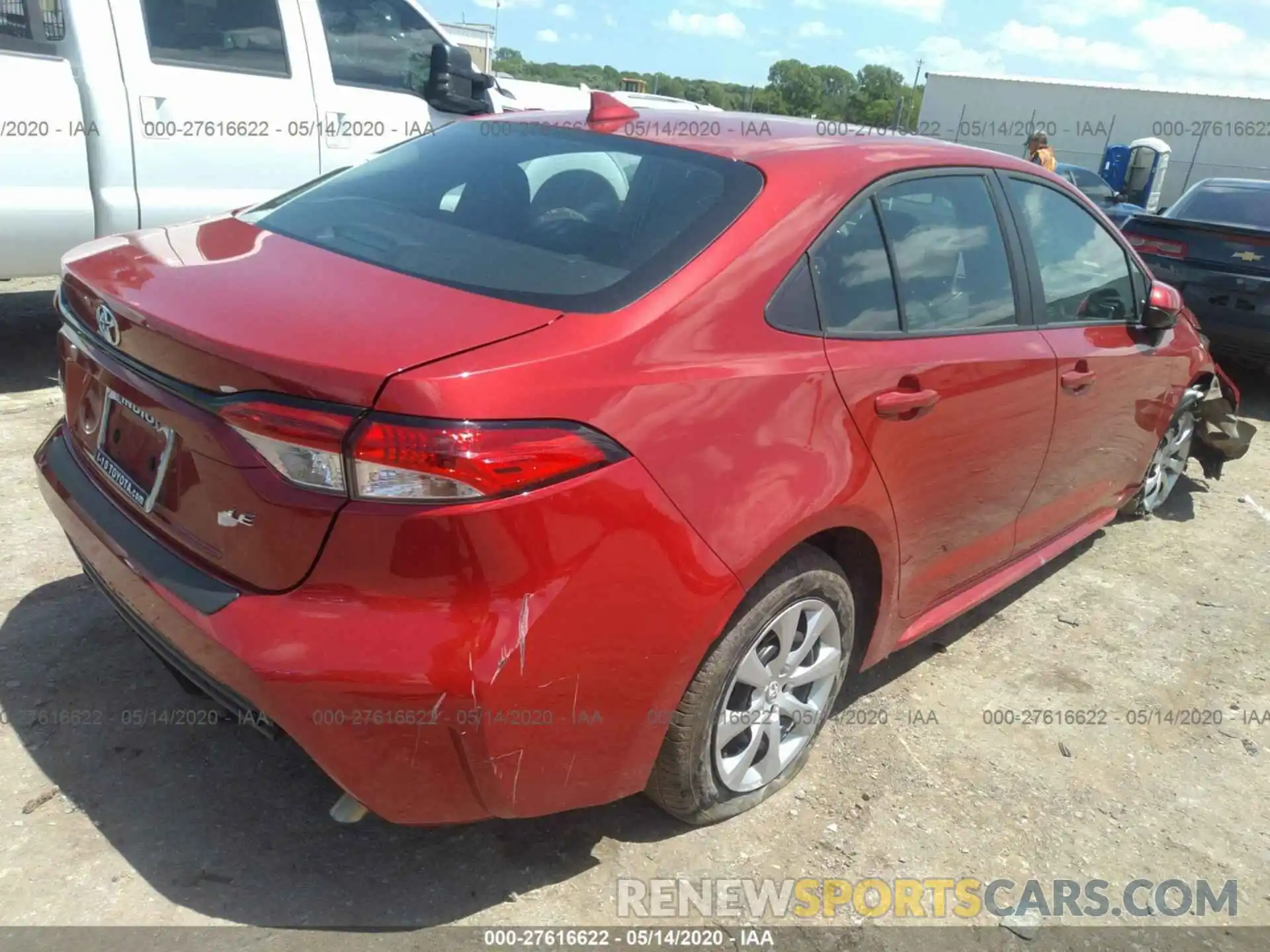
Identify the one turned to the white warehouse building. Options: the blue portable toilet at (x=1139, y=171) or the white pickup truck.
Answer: the white pickup truck

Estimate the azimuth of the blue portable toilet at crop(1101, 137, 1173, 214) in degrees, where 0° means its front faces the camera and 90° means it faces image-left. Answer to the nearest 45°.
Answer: approximately 45°

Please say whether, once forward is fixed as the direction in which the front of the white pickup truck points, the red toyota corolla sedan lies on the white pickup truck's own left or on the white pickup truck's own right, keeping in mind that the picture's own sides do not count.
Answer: on the white pickup truck's own right

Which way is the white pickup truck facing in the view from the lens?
facing away from the viewer and to the right of the viewer

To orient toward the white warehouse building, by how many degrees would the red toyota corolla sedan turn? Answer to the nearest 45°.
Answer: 0° — it already faces it

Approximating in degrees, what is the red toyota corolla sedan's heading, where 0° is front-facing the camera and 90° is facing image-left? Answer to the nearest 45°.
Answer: approximately 225°

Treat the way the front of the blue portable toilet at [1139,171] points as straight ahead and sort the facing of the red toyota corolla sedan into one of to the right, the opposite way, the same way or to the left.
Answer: the opposite way
